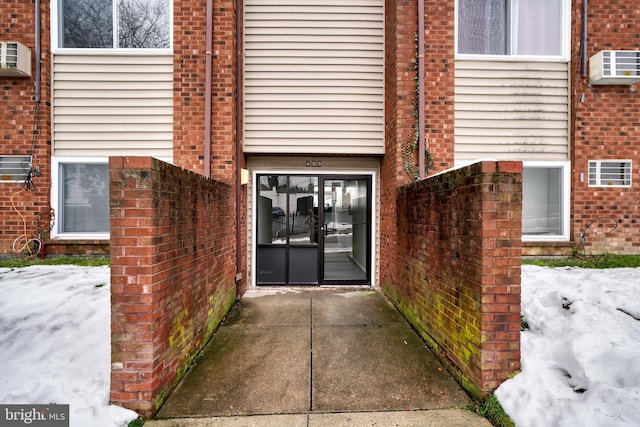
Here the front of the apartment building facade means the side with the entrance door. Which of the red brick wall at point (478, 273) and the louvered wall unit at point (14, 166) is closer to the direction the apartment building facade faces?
the red brick wall

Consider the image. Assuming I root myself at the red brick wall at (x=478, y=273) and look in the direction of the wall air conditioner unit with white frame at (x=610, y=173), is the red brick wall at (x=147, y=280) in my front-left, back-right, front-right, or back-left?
back-left

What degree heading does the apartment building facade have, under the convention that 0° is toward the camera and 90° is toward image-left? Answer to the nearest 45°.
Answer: approximately 0°

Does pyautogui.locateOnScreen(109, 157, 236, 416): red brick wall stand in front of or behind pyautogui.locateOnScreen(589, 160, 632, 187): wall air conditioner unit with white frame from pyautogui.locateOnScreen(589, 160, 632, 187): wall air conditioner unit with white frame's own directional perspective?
in front

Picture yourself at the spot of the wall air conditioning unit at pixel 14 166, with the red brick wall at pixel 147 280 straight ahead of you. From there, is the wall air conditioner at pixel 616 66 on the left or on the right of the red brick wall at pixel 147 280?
left

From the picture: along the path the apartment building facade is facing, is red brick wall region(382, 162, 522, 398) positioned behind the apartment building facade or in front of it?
in front
